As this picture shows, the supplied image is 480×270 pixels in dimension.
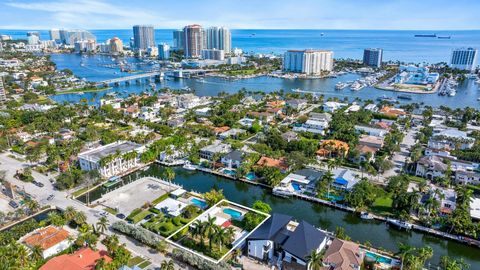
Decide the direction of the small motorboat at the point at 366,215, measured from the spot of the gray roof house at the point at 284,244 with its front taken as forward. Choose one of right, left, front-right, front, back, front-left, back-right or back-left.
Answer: back

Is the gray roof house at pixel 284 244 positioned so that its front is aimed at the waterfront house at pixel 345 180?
no

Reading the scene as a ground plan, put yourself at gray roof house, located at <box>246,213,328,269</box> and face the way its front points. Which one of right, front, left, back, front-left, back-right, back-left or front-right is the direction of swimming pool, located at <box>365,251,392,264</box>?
back-left

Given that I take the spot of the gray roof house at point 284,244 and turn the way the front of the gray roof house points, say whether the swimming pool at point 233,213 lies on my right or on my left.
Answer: on my right

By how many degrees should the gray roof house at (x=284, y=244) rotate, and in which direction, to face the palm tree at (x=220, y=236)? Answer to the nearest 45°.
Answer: approximately 45° to its right

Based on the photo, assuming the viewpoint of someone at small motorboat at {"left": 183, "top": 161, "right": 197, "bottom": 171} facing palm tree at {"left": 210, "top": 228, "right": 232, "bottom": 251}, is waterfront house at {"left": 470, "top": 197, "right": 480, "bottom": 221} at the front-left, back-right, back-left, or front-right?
front-left

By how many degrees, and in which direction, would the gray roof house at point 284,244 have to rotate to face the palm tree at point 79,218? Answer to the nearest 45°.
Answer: approximately 45° to its right

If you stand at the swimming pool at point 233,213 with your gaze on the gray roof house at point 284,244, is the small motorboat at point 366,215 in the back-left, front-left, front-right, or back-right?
front-left

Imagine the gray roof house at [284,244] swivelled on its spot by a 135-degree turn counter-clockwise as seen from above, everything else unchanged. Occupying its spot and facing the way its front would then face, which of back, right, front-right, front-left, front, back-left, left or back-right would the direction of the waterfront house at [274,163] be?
left

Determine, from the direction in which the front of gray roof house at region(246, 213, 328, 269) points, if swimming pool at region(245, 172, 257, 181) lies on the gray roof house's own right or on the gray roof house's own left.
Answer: on the gray roof house's own right

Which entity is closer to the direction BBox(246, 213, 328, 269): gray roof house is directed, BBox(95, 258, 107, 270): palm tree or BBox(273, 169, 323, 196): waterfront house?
the palm tree

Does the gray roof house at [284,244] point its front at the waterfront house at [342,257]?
no

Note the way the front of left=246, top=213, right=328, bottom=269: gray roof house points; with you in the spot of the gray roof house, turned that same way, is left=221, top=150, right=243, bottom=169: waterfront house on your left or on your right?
on your right

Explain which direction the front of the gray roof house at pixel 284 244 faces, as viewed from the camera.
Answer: facing the viewer and to the left of the viewer

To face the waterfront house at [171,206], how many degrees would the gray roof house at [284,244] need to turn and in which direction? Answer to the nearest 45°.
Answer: approximately 90° to its right

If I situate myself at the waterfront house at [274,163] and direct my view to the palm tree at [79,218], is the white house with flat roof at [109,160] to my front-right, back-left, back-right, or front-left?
front-right

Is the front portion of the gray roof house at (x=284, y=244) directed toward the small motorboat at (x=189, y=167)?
no

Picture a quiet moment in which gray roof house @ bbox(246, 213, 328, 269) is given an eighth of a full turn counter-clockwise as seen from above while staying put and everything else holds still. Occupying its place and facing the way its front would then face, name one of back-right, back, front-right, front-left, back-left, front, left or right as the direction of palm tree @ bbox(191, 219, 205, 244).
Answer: right

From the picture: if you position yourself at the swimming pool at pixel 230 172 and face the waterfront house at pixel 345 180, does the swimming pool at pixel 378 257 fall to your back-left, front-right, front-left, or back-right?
front-right

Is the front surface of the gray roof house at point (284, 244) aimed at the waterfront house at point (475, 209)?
no
